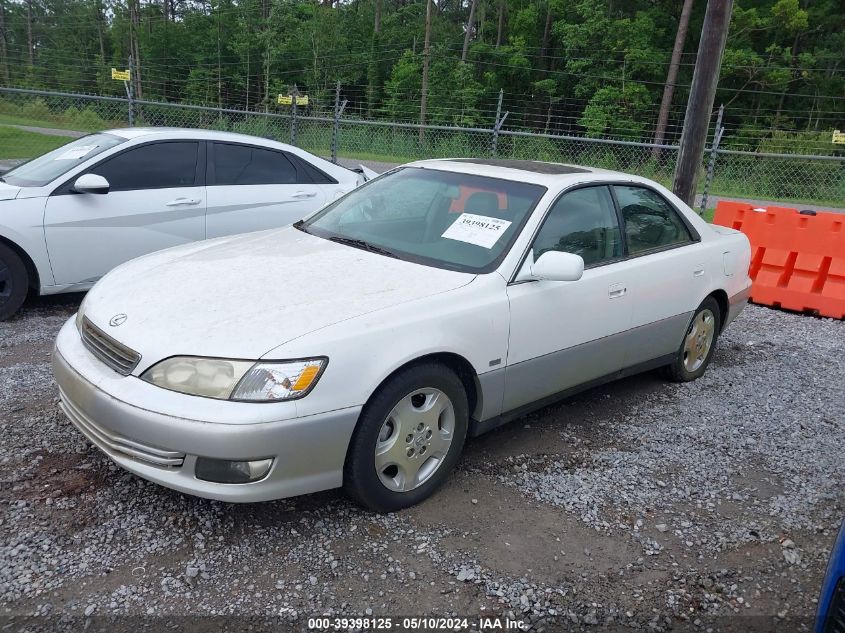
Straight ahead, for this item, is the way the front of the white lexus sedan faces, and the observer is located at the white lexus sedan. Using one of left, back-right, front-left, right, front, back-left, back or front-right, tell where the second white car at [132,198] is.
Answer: right

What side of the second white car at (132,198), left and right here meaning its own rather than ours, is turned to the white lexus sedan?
left

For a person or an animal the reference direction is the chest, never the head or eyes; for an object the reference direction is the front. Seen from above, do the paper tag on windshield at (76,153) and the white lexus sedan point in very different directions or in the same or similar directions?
same or similar directions

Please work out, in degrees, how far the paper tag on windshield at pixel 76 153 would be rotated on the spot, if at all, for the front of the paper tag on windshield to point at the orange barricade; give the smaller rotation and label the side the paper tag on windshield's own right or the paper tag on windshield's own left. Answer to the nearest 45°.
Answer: approximately 135° to the paper tag on windshield's own left

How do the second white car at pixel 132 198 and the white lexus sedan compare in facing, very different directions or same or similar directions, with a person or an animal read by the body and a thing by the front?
same or similar directions

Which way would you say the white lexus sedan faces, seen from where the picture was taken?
facing the viewer and to the left of the viewer

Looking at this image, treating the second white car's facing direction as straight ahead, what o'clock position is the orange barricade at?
The orange barricade is roughly at 6 o'clock from the second white car.

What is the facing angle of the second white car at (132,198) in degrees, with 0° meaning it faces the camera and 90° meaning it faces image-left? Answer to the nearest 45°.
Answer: approximately 90°

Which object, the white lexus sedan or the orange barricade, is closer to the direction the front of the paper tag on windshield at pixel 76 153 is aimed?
the white lexus sedan

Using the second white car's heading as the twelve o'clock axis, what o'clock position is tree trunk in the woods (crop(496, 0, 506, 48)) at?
The tree trunk in the woods is roughly at 4 o'clock from the second white car.

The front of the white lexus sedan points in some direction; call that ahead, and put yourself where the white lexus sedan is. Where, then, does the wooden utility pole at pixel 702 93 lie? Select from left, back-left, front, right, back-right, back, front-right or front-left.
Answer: back

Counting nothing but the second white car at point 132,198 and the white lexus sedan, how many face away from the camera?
0

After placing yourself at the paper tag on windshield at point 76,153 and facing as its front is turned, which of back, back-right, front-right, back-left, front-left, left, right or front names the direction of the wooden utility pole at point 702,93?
back-left

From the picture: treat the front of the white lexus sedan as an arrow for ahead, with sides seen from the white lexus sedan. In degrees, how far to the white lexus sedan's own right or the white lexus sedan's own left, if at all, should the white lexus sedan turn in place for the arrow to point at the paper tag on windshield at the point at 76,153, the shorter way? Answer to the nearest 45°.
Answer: approximately 90° to the white lexus sedan's own right

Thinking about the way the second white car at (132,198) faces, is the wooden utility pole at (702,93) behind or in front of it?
behind
